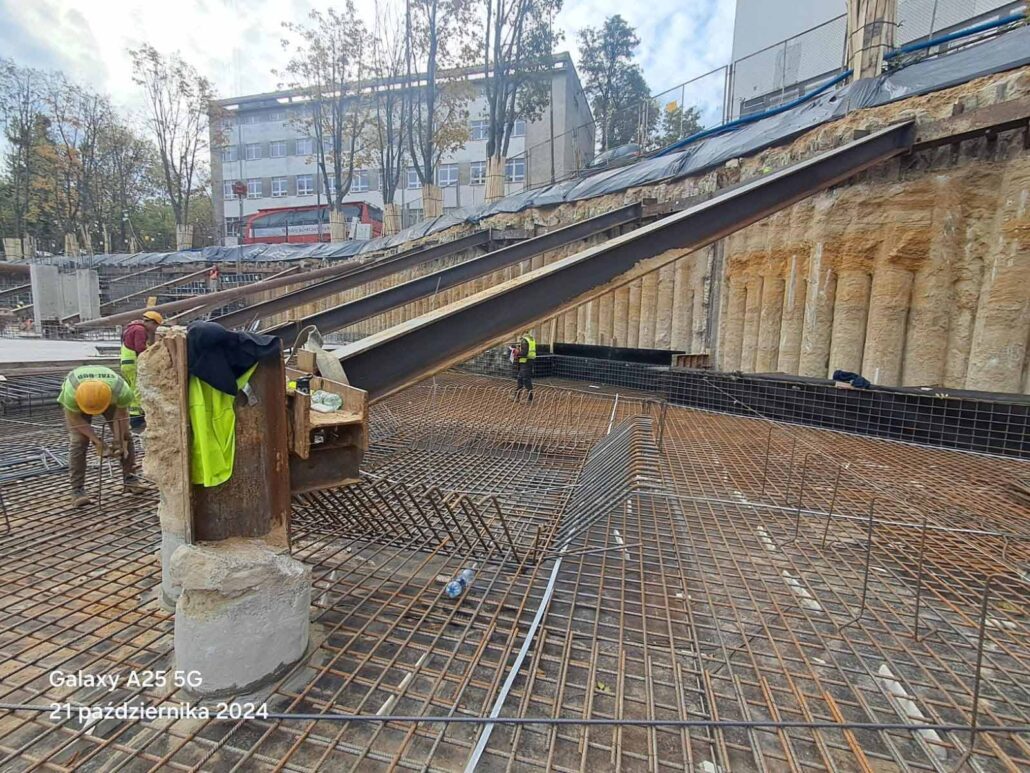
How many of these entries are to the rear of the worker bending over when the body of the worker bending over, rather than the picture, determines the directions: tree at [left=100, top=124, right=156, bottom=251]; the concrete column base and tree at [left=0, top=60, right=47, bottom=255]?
2

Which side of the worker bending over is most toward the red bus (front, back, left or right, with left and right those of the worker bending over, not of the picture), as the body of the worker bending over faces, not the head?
back

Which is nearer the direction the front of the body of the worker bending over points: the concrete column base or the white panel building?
the concrete column base

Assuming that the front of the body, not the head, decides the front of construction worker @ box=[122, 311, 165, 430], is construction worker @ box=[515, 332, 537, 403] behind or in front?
in front

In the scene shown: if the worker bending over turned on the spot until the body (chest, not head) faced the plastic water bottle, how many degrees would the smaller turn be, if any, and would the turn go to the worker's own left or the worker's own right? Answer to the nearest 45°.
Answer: approximately 45° to the worker's own left

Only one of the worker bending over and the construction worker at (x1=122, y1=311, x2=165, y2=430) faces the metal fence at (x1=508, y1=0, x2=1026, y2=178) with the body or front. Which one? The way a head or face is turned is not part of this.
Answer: the construction worker

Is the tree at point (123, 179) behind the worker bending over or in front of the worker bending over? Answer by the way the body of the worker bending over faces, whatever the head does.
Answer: behind
